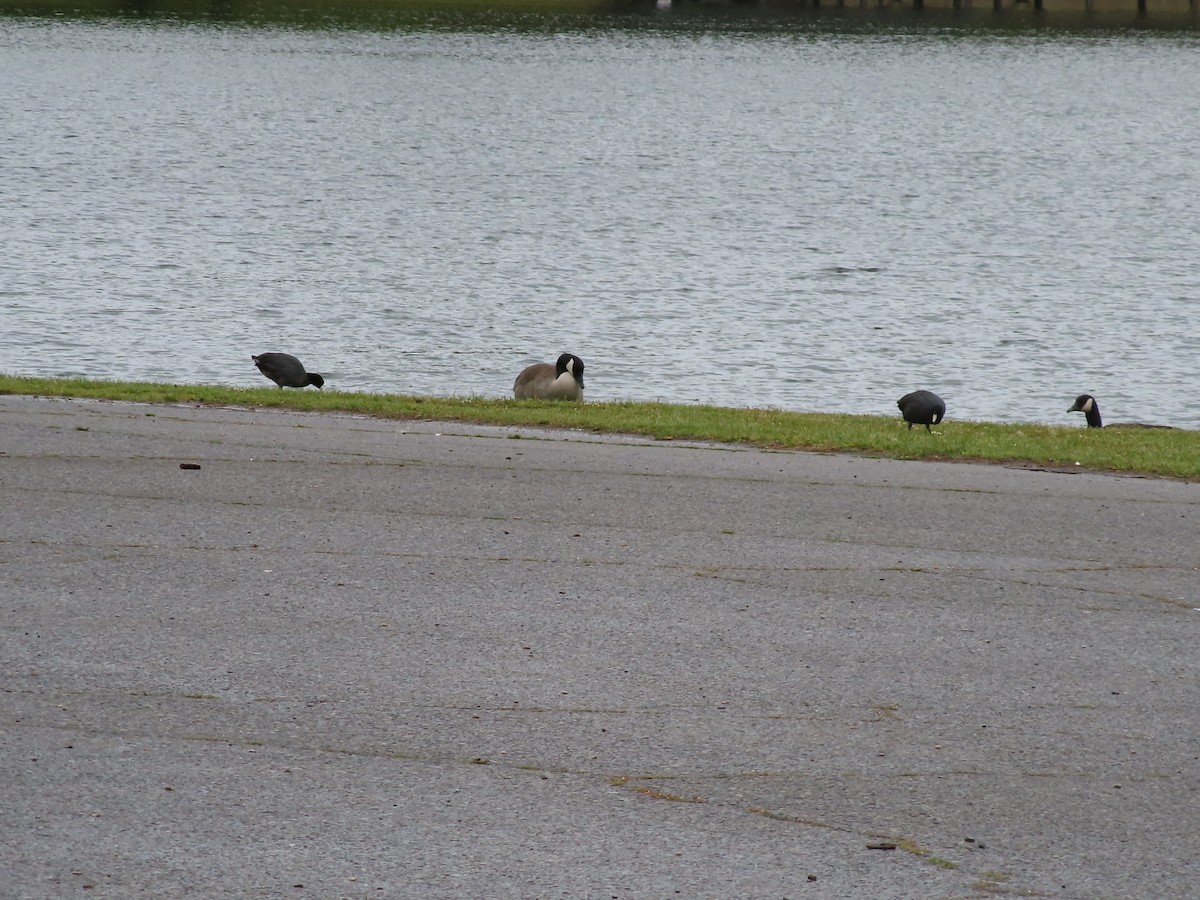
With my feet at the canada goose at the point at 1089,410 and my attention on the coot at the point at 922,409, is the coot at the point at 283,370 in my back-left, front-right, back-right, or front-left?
front-right

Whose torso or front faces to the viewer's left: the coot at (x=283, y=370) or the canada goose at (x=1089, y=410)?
the canada goose at (x=1089, y=410)

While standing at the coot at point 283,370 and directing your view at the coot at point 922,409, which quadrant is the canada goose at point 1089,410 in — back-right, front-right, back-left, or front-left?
front-left

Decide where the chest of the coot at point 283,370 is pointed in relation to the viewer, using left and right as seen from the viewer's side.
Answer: facing to the right of the viewer

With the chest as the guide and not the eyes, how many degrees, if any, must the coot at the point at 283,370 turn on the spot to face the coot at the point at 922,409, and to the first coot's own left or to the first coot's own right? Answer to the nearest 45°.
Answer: approximately 45° to the first coot's own right

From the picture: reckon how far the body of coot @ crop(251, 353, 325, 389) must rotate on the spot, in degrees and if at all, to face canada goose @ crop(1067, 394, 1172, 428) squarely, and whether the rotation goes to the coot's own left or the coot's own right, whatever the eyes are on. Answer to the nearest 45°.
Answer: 0° — it already faces it

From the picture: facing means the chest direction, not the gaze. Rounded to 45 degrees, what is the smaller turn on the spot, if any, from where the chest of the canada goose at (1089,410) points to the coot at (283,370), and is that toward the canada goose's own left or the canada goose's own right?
0° — it already faces it

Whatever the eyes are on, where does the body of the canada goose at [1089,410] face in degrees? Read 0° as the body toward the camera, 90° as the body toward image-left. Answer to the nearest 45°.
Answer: approximately 90°

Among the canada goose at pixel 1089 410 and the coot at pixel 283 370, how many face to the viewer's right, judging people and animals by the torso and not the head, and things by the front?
1
